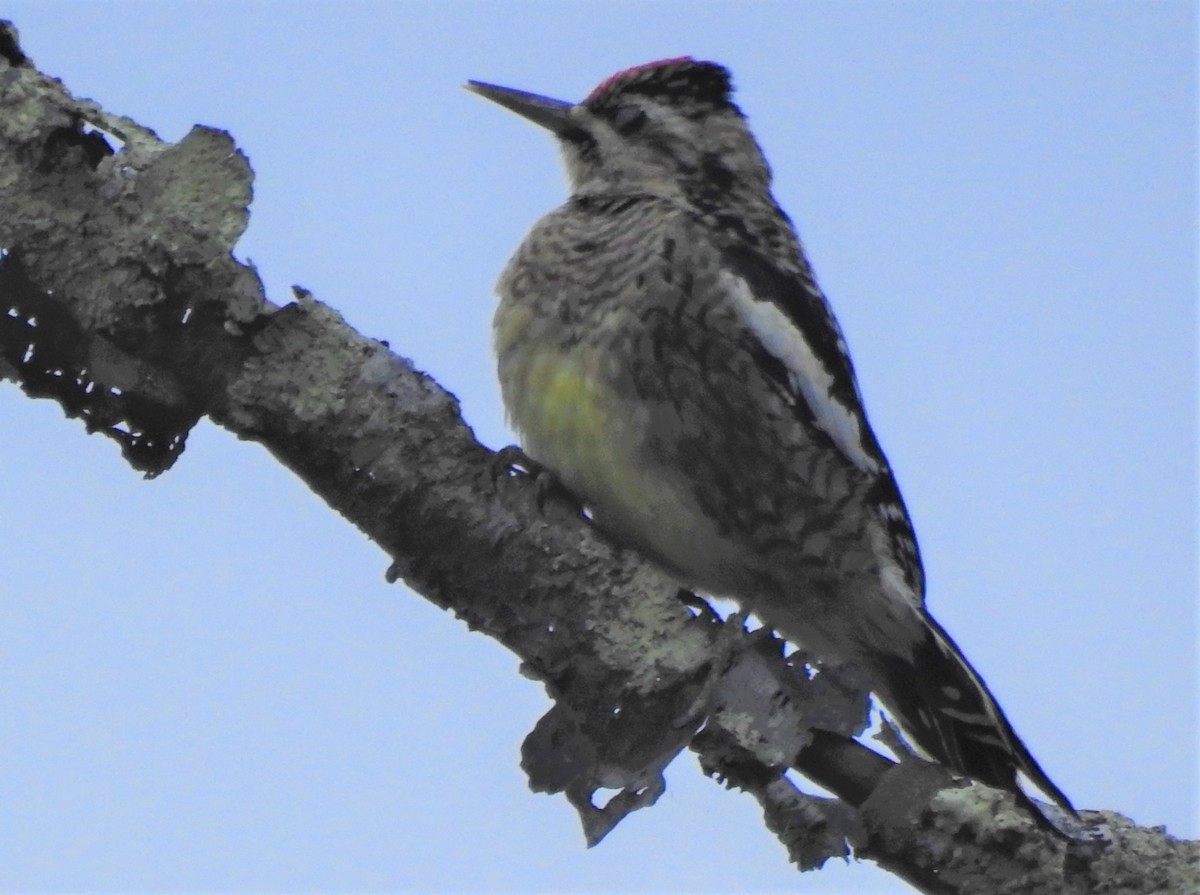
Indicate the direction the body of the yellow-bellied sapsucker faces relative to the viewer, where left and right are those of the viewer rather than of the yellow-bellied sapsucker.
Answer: facing to the left of the viewer
